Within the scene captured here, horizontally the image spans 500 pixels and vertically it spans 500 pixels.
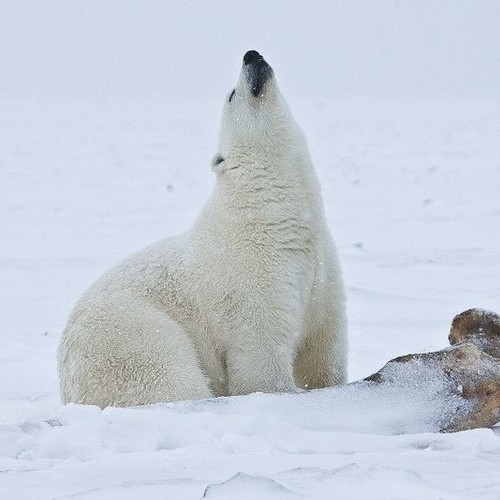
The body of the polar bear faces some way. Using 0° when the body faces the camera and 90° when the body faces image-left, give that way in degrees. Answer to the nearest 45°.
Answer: approximately 315°
